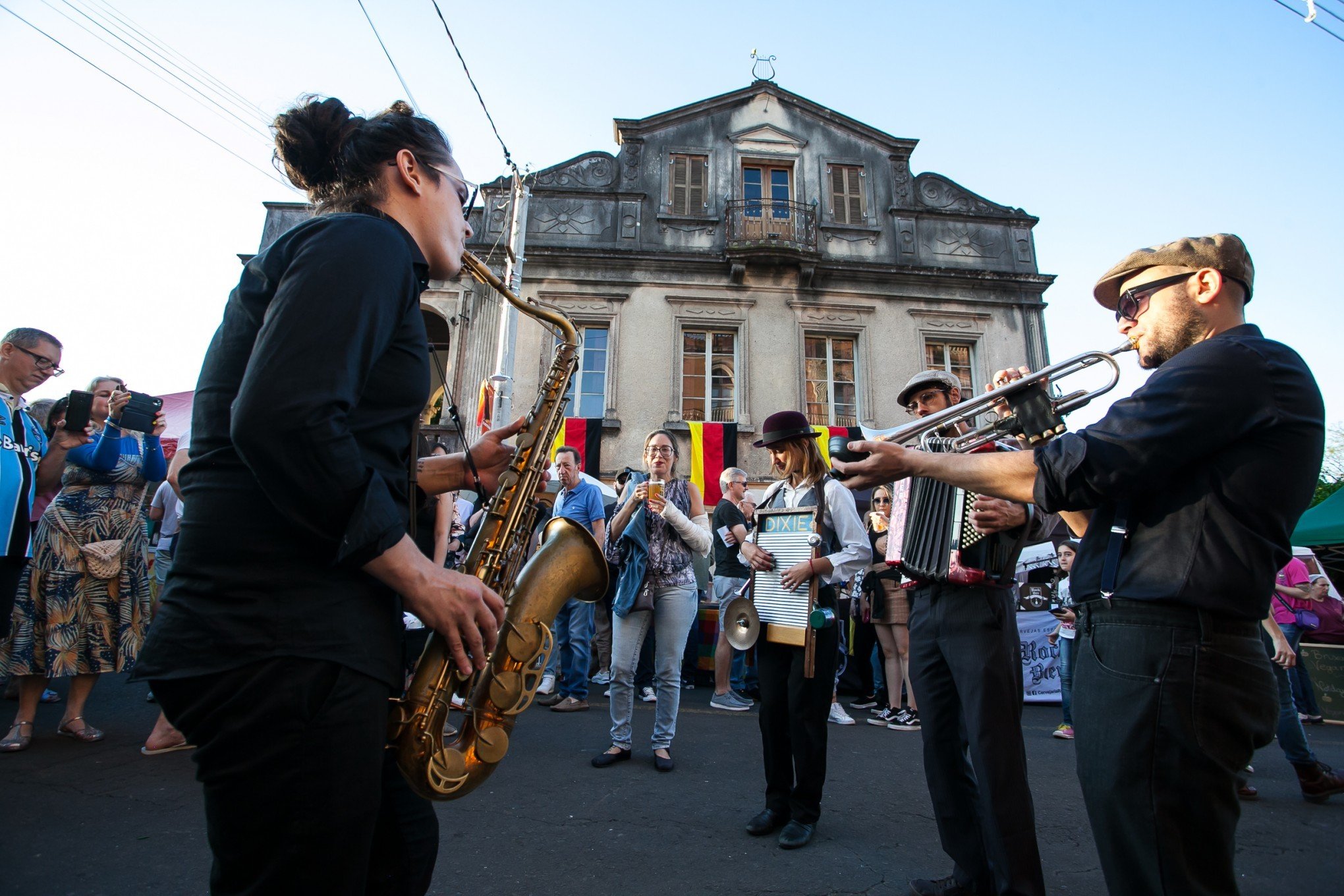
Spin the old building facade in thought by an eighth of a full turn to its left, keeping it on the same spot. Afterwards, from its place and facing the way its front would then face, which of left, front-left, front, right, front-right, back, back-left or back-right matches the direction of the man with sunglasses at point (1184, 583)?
front-right

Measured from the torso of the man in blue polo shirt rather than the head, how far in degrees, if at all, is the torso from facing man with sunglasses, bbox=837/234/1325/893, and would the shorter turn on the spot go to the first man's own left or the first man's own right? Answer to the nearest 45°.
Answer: approximately 45° to the first man's own left

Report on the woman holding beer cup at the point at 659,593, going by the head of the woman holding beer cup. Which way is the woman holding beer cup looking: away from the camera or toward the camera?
toward the camera

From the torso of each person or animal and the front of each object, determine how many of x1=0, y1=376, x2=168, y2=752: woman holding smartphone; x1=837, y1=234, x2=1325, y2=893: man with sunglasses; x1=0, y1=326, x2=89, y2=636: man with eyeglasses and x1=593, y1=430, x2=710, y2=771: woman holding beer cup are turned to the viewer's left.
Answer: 1

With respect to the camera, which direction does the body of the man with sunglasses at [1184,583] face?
to the viewer's left

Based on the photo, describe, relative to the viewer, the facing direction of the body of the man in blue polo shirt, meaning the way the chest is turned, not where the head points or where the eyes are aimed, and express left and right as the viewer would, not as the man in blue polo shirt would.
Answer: facing the viewer and to the left of the viewer

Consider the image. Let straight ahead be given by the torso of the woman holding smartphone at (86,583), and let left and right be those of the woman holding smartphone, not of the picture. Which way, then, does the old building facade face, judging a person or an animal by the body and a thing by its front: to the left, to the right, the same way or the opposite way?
to the right

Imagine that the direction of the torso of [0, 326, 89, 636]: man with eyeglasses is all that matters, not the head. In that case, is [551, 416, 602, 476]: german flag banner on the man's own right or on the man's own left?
on the man's own left

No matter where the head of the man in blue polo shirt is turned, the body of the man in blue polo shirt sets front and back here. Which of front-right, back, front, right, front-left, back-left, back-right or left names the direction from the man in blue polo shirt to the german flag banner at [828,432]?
back

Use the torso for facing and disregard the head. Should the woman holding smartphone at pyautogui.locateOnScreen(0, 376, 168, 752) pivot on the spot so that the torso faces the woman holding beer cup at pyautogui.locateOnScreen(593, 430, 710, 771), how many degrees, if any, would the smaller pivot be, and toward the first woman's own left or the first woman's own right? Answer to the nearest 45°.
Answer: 0° — they already face them

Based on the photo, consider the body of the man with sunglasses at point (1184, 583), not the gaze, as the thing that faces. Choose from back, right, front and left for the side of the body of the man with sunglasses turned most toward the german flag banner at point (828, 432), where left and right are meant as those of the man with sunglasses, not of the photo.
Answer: right

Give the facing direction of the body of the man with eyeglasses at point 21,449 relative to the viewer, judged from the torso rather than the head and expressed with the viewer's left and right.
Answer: facing the viewer and to the right of the viewer

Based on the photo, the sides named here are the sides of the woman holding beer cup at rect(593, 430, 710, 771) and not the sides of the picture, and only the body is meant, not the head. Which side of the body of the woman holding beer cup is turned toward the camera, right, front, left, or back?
front

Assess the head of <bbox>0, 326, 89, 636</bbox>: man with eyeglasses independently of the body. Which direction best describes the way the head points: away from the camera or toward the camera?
toward the camera

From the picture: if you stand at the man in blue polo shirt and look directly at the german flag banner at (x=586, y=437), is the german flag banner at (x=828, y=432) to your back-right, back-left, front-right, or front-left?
front-right

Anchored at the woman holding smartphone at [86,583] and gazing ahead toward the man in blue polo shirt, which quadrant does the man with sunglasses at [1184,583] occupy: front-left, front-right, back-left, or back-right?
front-right

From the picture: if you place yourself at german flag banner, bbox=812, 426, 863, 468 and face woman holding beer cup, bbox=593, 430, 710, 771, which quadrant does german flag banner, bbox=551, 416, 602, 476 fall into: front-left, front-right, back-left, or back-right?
front-right
